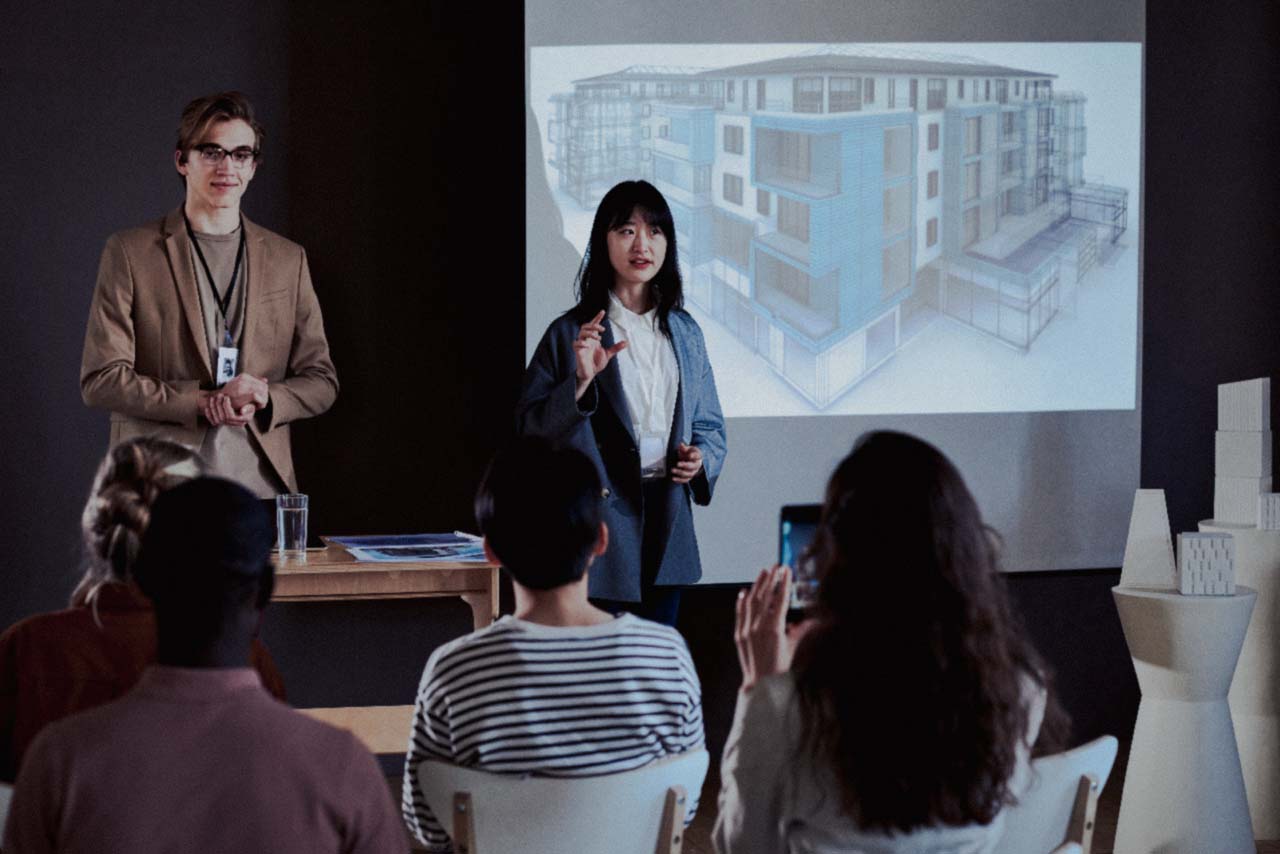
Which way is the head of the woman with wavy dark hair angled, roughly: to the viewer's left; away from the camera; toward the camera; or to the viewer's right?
away from the camera

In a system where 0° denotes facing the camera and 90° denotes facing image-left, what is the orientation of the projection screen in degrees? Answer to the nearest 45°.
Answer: approximately 0°

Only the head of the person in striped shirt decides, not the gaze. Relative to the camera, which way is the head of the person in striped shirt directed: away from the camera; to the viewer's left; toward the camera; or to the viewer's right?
away from the camera

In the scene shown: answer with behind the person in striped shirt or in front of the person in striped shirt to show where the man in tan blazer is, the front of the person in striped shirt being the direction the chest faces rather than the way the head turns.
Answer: in front

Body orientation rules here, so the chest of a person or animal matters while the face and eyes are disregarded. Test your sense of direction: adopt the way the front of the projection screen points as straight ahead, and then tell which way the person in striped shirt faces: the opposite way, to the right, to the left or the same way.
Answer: the opposite way

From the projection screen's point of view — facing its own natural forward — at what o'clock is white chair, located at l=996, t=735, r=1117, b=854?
The white chair is roughly at 12 o'clock from the projection screen.

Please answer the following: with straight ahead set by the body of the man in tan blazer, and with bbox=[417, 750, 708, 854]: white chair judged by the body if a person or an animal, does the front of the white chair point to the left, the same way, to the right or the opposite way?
the opposite way

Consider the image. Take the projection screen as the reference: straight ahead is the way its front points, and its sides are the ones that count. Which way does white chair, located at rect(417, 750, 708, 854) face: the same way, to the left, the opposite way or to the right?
the opposite way

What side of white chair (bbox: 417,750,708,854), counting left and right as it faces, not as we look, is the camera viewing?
back

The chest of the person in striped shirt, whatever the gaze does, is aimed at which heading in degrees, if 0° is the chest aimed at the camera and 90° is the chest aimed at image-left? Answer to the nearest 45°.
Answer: approximately 180°
